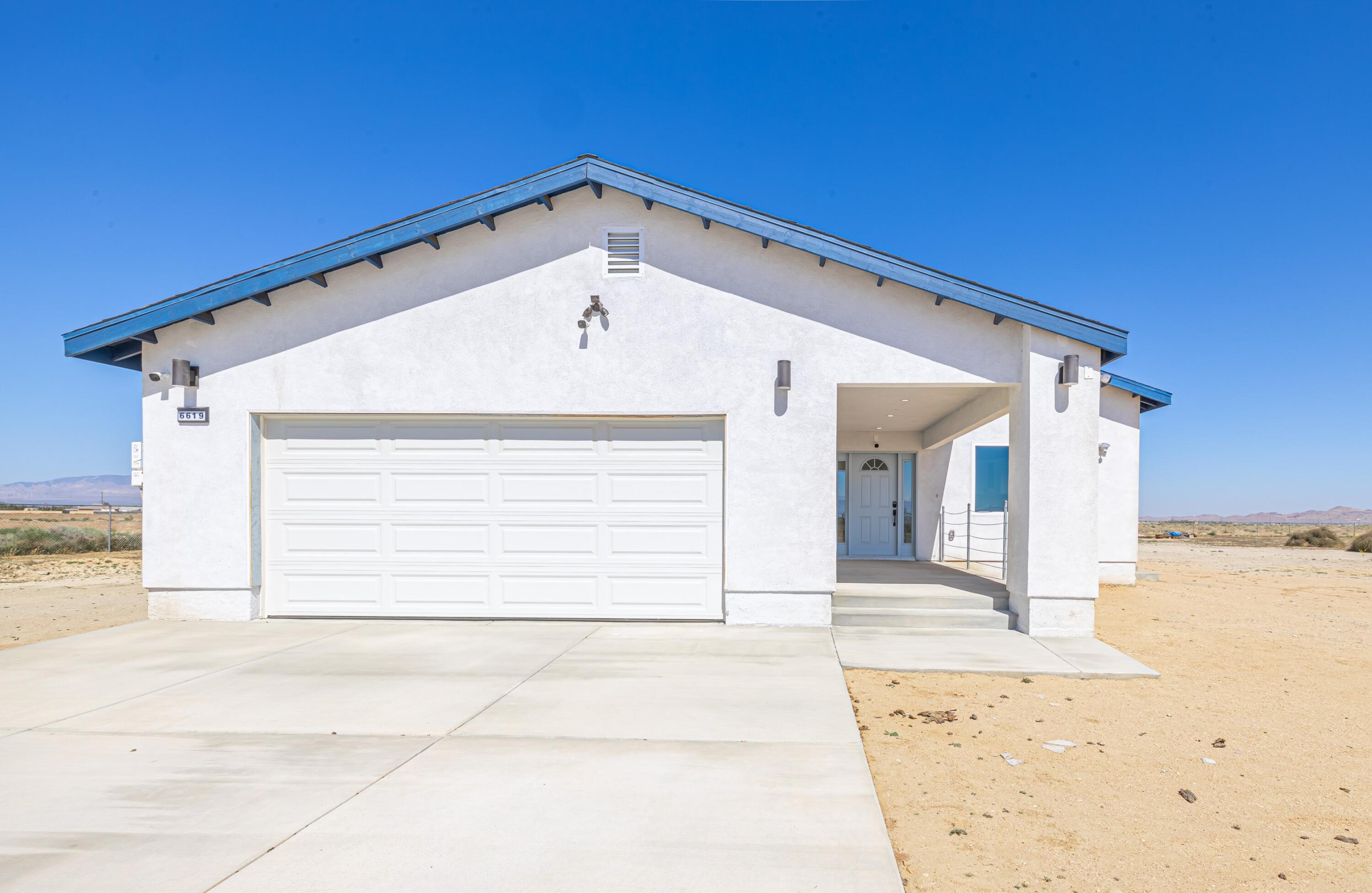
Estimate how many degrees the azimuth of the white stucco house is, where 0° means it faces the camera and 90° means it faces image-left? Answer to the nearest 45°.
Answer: approximately 0°
